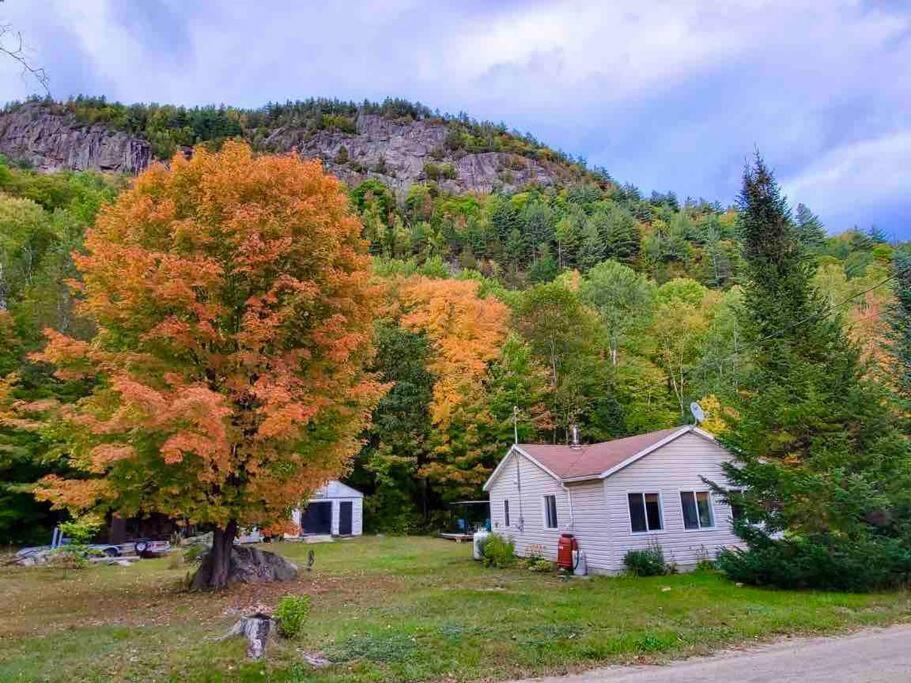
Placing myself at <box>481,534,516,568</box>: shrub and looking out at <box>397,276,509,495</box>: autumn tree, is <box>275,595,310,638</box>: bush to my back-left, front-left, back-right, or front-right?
back-left

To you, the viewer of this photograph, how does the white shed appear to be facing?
facing the viewer

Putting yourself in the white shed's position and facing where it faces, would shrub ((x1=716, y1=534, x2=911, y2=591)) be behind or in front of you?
in front

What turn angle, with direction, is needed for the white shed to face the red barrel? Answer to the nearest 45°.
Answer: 0° — it already faces it

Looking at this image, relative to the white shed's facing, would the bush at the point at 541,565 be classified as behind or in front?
in front
